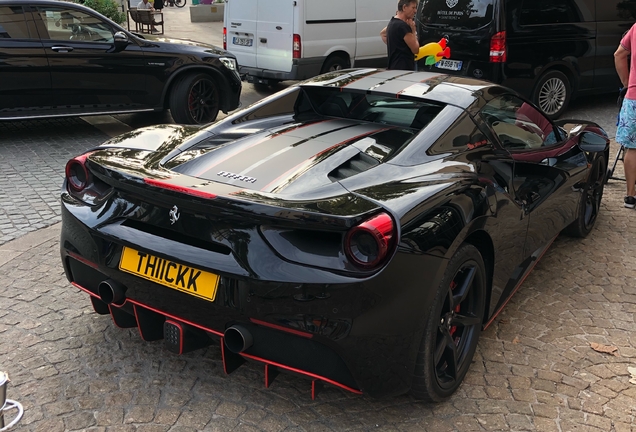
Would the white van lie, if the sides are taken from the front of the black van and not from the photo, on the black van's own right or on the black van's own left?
on the black van's own left

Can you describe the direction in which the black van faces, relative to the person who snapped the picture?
facing away from the viewer and to the right of the viewer

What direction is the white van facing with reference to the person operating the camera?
facing away from the viewer and to the right of the viewer

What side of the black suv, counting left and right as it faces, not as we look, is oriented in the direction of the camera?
right

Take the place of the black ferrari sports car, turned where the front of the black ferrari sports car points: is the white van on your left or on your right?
on your left

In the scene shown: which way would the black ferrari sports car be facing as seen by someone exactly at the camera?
facing away from the viewer and to the right of the viewer

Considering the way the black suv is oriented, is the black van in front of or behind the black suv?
in front

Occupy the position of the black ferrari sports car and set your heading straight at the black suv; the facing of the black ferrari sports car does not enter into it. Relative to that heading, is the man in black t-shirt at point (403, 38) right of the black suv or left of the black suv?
right

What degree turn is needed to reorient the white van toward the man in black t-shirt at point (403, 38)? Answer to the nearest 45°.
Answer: approximately 135° to its right

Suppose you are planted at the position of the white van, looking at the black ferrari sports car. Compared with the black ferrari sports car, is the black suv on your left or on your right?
right
